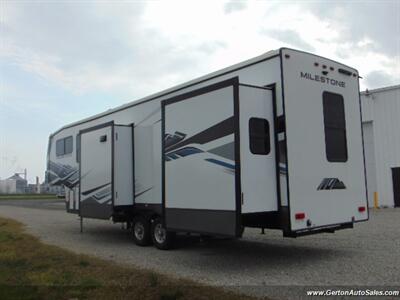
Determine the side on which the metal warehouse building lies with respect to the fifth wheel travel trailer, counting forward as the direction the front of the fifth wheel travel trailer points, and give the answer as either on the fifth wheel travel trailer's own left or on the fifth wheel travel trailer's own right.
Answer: on the fifth wheel travel trailer's own right

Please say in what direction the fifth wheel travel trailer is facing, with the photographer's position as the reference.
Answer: facing away from the viewer and to the left of the viewer
